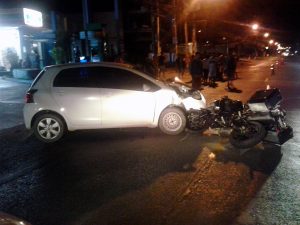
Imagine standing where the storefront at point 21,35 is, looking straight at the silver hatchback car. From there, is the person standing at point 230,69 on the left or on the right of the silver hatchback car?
left

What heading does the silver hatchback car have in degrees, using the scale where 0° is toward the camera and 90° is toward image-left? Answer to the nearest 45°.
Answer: approximately 270°

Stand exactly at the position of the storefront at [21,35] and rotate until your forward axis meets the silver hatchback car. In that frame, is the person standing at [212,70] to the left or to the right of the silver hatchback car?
left

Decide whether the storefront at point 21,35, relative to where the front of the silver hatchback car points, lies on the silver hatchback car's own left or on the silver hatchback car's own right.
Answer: on the silver hatchback car's own left

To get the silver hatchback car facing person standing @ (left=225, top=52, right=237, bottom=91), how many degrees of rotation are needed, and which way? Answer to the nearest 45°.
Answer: approximately 45° to its left

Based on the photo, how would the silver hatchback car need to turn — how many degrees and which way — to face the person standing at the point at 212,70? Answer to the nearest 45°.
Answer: approximately 45° to its left

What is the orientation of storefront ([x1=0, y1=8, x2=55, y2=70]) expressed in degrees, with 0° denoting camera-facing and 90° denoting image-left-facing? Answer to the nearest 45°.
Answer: approximately 315°

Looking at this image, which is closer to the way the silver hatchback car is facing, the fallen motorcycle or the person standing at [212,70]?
the fallen motorcycle
